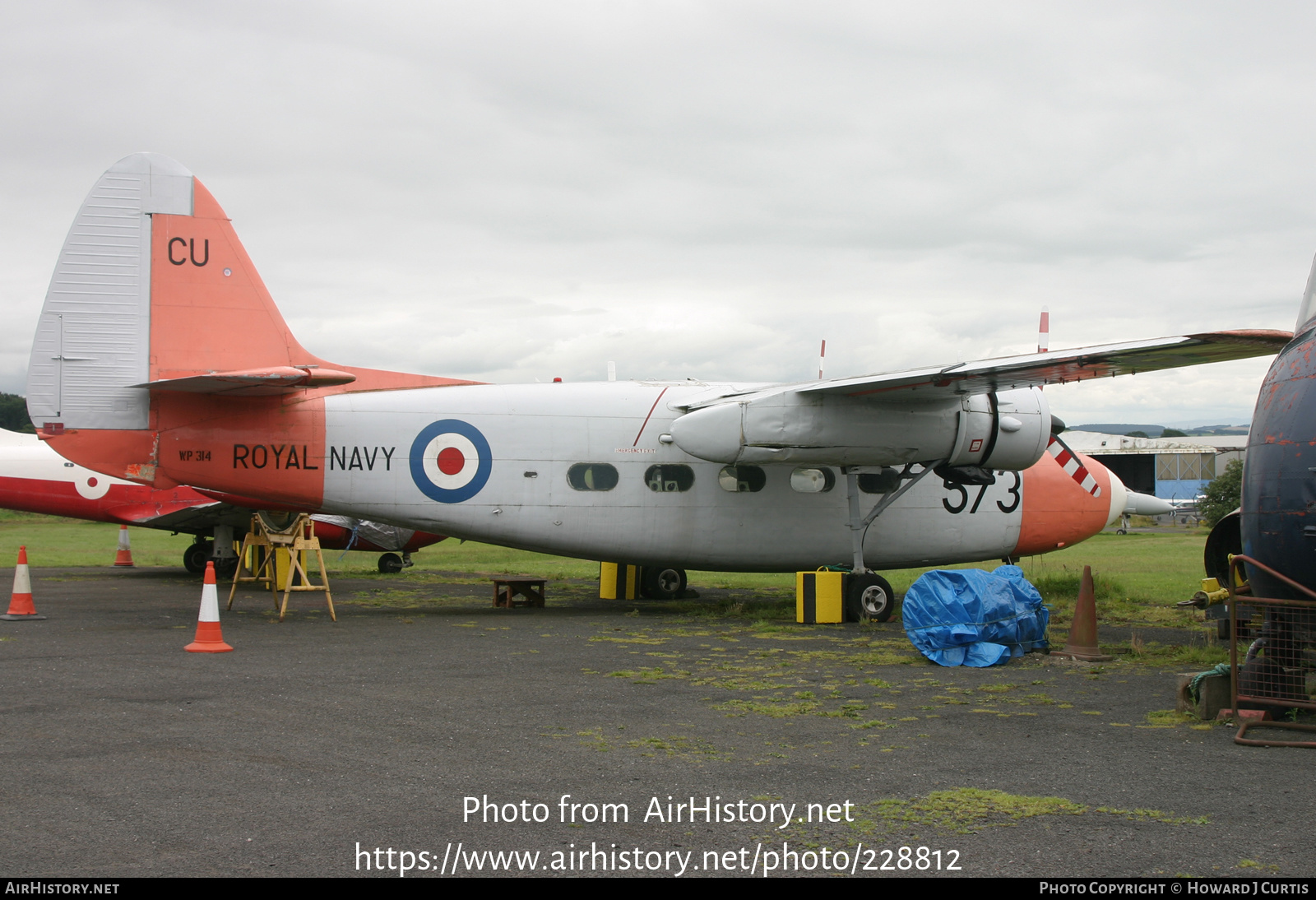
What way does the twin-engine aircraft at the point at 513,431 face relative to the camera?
to the viewer's right

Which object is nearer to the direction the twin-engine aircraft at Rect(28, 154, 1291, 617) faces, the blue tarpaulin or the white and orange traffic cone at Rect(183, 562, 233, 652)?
the blue tarpaulin

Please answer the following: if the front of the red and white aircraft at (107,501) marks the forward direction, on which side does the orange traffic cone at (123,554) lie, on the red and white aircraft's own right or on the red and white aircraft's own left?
on the red and white aircraft's own left

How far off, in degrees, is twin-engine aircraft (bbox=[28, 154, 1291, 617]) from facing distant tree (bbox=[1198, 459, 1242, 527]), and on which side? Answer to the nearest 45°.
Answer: approximately 45° to its left

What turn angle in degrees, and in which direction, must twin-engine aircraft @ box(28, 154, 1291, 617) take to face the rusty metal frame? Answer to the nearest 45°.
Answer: approximately 45° to its right
